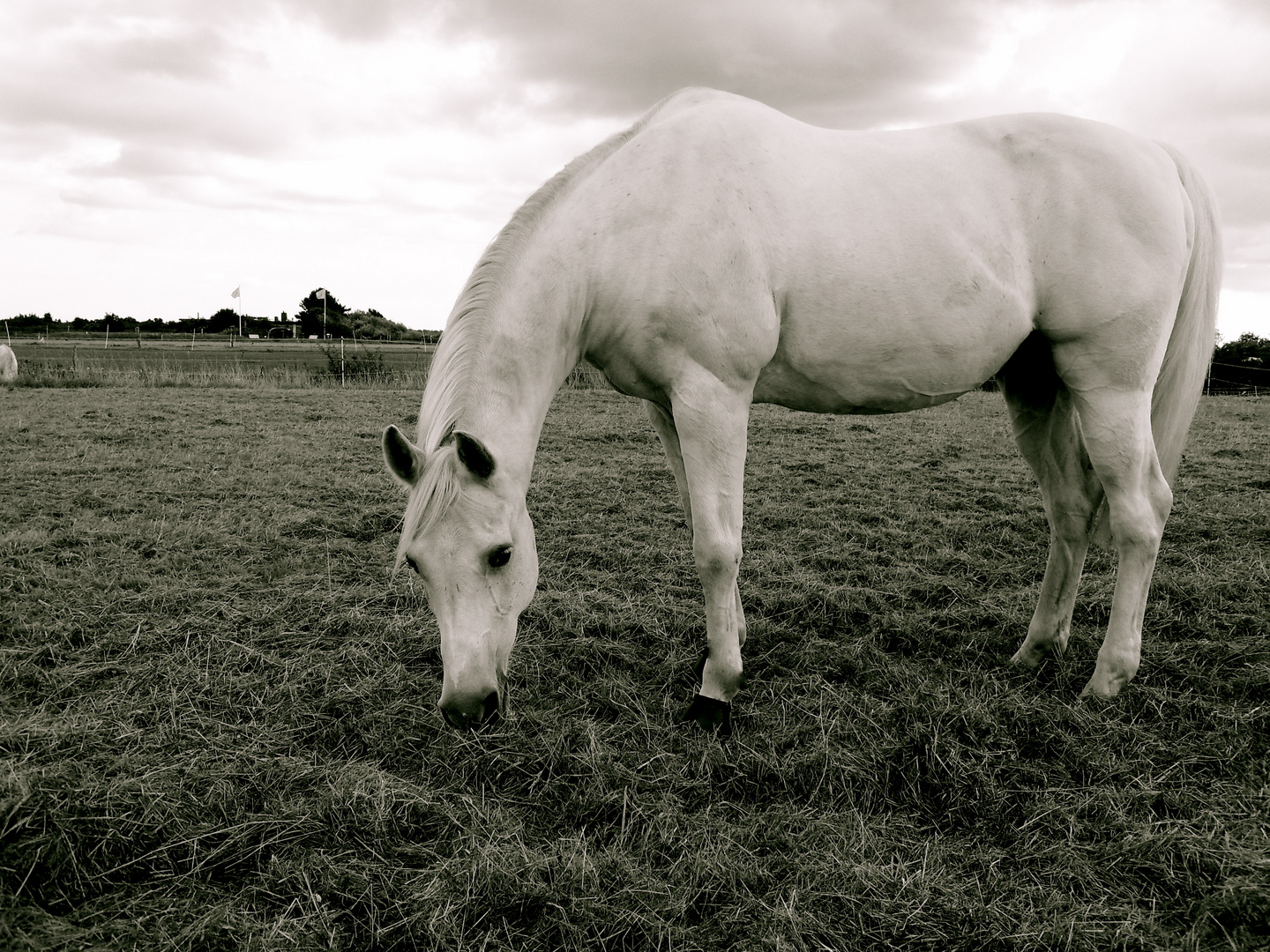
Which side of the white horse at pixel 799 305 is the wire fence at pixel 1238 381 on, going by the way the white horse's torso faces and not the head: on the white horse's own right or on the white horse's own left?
on the white horse's own right

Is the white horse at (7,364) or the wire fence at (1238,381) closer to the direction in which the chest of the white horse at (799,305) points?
the white horse

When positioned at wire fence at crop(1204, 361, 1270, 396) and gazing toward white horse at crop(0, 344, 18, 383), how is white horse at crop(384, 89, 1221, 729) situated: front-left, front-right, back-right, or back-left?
front-left

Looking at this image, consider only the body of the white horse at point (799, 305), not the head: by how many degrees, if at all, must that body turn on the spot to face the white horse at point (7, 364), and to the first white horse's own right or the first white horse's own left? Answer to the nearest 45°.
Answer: approximately 45° to the first white horse's own right

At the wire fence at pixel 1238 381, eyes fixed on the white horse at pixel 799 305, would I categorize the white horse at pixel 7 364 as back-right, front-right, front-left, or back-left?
front-right

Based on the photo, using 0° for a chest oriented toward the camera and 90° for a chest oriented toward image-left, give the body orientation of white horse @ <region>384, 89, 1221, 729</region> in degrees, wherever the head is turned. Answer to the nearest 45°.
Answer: approximately 90°
